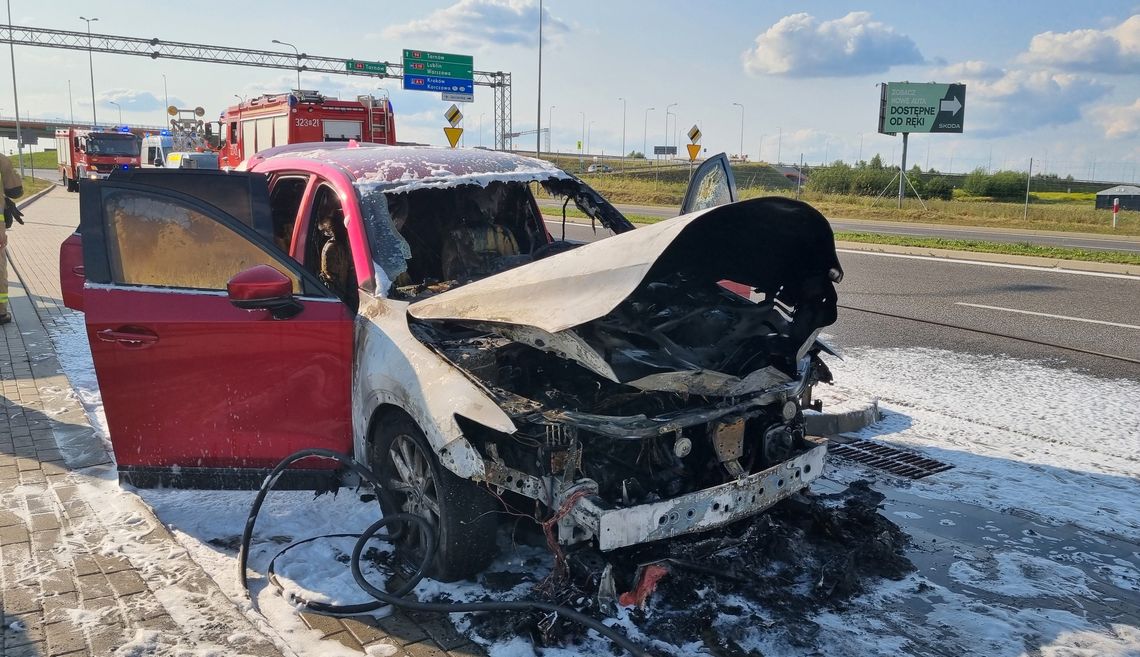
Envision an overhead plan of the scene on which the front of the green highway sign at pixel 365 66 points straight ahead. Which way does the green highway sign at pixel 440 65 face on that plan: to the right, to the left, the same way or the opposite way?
the same way

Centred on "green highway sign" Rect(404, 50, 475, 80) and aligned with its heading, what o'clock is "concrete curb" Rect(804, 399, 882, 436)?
The concrete curb is roughly at 12 o'clock from the green highway sign.

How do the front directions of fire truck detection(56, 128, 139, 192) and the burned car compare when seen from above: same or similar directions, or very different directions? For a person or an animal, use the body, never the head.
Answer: same or similar directions

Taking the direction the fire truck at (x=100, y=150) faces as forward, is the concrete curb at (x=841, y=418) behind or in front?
in front

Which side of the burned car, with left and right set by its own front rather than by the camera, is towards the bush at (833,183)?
left

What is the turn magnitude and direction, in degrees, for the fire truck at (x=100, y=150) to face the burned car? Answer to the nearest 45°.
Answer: approximately 45° to its right

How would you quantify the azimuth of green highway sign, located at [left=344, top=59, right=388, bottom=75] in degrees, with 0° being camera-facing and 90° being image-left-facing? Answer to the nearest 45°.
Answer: approximately 0°

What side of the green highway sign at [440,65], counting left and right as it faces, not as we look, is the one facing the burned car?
front

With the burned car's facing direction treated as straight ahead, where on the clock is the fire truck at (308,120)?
The fire truck is roughly at 7 o'clock from the burned car.

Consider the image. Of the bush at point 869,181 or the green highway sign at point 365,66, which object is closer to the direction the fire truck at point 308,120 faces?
the green highway sign

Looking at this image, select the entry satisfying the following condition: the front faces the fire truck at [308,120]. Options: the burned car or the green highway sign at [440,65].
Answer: the green highway sign

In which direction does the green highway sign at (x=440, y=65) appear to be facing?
toward the camera

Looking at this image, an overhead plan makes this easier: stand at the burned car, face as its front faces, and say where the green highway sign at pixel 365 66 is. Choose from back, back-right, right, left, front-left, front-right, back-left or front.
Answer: back-left

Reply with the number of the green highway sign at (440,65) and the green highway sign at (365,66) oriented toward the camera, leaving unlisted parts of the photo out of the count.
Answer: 2

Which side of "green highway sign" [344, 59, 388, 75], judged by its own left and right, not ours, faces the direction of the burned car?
front

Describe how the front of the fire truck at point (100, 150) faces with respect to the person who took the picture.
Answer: facing the viewer and to the right of the viewer

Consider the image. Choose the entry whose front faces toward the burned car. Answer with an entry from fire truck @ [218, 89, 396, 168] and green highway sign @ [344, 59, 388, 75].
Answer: the green highway sign
